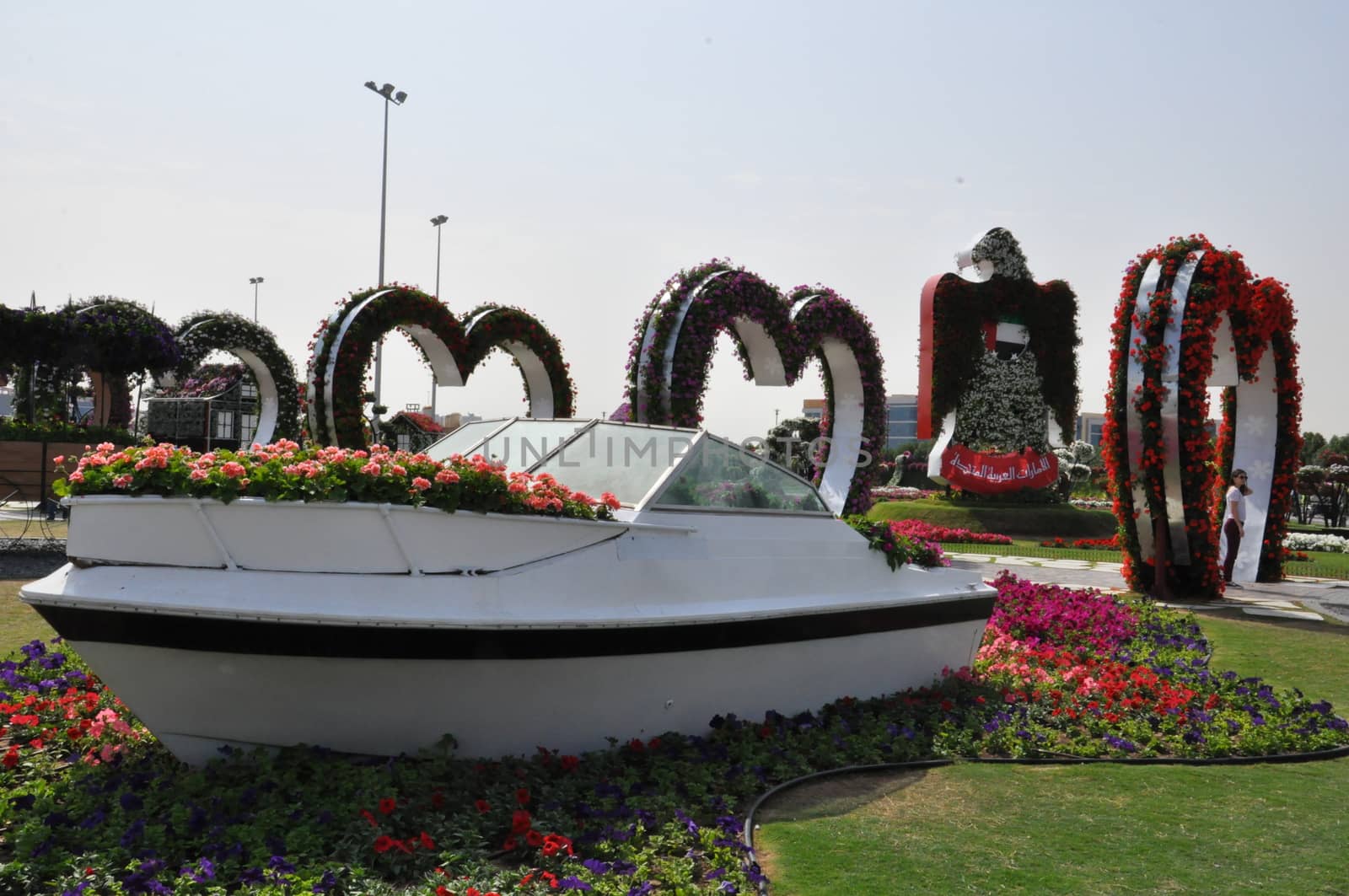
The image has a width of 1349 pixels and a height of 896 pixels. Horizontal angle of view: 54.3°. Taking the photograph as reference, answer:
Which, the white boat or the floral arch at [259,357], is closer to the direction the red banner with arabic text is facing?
the white boat

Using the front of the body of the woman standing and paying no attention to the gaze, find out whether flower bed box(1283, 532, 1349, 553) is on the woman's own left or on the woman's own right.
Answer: on the woman's own left

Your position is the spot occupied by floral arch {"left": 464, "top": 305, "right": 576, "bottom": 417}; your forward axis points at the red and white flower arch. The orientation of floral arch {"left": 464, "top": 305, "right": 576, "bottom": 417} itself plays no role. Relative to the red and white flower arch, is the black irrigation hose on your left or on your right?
right

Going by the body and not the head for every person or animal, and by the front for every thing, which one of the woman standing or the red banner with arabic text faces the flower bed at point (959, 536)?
the red banner with arabic text

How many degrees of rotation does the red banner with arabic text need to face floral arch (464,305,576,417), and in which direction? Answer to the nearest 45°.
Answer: approximately 45° to its right

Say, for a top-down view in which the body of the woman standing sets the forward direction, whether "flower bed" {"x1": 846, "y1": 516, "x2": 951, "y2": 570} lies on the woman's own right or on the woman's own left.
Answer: on the woman's own right

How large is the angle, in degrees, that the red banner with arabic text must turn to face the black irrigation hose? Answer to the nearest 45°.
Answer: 0° — it already faces it

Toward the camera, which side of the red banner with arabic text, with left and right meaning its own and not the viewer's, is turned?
front

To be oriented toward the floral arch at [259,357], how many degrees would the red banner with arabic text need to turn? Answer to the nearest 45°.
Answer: approximately 90° to its right

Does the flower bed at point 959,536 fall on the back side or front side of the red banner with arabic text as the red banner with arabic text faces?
on the front side

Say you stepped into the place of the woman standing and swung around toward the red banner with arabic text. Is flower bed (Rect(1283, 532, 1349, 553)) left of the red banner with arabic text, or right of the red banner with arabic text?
right
